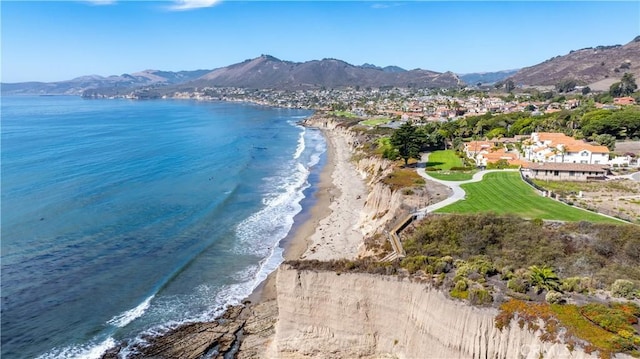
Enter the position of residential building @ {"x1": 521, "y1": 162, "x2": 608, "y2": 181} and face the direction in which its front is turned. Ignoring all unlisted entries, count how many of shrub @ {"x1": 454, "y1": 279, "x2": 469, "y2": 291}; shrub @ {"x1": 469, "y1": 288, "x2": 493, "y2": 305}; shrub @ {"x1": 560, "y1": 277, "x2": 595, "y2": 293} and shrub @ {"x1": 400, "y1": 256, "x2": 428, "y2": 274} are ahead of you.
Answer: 4

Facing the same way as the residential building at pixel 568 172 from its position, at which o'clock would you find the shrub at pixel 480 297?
The shrub is roughly at 12 o'clock from the residential building.

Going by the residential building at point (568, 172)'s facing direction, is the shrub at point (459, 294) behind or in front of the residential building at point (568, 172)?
in front

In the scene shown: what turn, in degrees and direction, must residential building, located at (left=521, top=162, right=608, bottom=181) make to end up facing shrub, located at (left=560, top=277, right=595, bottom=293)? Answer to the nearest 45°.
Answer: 0° — it already faces it

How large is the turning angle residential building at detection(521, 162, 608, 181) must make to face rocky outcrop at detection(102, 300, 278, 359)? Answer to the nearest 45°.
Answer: approximately 45° to its right

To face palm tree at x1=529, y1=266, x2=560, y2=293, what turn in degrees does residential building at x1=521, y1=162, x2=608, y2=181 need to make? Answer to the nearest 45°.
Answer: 0° — it already faces it

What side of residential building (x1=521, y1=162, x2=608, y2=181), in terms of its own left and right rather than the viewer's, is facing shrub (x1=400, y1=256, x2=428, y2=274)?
front

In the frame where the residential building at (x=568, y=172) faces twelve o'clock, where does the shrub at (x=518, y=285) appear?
The shrub is roughly at 12 o'clock from the residential building.

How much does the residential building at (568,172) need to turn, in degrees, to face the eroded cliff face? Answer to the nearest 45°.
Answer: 0° — it already faces it

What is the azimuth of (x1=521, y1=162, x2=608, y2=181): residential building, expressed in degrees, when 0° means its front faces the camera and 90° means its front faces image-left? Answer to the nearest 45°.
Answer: approximately 0°

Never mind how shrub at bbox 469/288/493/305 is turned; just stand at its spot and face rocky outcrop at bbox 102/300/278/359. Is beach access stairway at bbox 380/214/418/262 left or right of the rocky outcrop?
right

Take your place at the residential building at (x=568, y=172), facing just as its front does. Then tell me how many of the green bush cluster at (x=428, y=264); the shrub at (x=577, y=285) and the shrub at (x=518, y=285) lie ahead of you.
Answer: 3

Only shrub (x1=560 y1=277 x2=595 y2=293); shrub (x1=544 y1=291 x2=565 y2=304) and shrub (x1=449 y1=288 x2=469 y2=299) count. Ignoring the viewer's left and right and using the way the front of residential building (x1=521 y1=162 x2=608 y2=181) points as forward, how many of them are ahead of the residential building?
3
